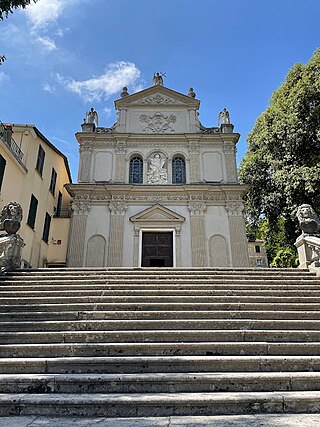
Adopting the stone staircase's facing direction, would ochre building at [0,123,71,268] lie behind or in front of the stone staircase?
behind

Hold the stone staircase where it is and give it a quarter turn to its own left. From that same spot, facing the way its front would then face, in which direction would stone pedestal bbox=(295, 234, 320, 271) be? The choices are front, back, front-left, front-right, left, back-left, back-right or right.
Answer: front-left

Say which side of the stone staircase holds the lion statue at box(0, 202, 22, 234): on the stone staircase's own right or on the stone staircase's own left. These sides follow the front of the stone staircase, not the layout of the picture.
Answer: on the stone staircase's own right

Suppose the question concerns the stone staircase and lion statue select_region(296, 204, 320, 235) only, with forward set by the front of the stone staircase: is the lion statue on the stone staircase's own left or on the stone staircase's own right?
on the stone staircase's own left

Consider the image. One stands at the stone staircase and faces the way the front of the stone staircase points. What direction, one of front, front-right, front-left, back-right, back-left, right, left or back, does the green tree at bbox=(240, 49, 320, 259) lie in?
back-left

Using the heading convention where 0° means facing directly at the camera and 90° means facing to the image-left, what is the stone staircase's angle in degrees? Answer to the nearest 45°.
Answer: approximately 0°

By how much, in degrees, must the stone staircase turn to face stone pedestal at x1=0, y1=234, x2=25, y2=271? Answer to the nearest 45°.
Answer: approximately 135° to its right
